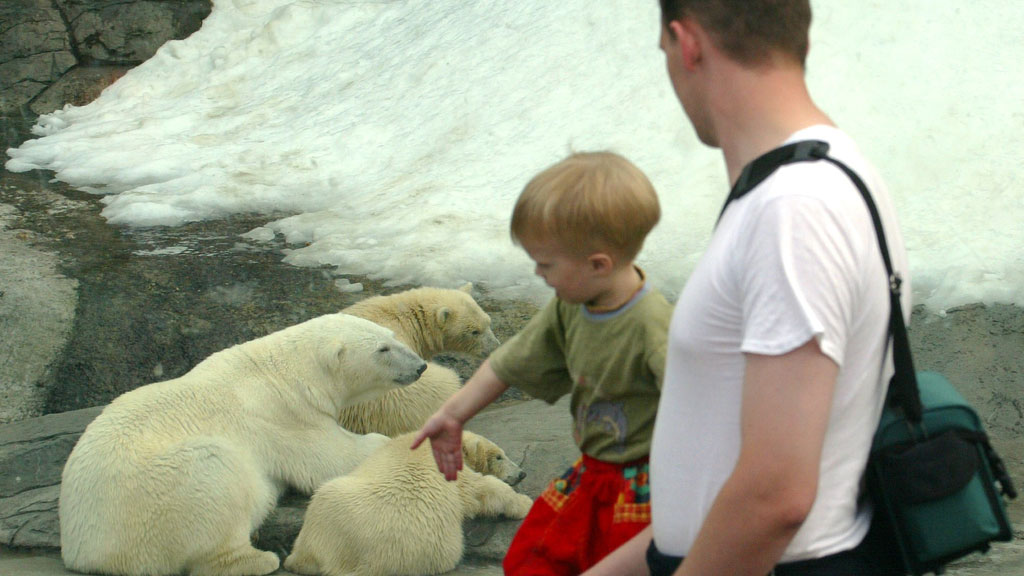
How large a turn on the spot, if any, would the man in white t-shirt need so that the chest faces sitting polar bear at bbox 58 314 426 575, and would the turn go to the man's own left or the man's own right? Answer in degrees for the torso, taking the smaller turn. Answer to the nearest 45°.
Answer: approximately 45° to the man's own right

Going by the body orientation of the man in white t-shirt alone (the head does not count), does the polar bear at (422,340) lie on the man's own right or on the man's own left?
on the man's own right

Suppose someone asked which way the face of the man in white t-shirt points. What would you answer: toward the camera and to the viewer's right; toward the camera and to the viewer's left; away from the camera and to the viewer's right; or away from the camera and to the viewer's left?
away from the camera and to the viewer's left

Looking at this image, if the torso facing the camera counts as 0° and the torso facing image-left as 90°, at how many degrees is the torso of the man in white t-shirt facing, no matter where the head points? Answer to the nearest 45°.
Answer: approximately 90°

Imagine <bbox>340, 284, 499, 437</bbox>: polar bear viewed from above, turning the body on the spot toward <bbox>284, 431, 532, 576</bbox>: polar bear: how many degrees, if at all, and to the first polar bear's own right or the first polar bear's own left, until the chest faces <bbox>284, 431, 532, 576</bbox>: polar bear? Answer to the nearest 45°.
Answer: approximately 90° to the first polar bear's own right

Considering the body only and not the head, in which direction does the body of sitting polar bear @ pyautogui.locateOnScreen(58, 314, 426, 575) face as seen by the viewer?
to the viewer's right

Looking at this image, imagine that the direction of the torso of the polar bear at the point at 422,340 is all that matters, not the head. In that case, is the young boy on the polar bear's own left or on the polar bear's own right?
on the polar bear's own right

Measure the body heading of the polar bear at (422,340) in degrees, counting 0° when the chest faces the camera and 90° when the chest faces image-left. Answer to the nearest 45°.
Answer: approximately 270°

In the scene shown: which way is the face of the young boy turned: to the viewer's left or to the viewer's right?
to the viewer's left

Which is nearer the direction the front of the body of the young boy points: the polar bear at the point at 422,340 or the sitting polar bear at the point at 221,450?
the sitting polar bear

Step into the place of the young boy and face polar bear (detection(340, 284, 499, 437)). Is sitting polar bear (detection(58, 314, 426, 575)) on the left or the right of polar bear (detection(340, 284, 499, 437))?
left

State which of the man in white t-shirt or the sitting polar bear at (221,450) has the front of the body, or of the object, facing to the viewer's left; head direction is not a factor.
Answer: the man in white t-shirt
